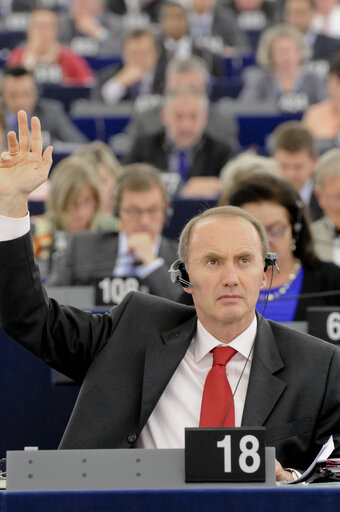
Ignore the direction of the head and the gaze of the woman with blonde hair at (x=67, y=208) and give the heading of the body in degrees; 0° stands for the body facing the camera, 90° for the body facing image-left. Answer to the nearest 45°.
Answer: approximately 315°

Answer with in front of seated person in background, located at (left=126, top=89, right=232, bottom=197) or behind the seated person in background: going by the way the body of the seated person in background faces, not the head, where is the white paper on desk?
in front

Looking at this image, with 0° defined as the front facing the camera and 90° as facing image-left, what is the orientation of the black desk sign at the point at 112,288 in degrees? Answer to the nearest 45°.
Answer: approximately 0°

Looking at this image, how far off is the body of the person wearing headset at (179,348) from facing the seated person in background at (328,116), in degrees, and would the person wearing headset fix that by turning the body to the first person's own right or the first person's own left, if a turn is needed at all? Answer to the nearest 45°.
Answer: approximately 180°

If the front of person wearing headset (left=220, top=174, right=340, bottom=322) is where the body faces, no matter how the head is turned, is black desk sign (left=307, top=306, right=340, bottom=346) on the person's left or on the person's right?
on the person's left

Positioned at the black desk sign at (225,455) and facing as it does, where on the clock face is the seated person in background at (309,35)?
The seated person in background is roughly at 6 o'clock from the black desk sign.

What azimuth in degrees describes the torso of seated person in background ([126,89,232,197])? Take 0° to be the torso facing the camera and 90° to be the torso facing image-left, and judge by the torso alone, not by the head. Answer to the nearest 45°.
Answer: approximately 0°

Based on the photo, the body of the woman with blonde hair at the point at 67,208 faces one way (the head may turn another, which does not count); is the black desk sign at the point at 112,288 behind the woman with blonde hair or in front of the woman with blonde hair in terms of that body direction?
in front

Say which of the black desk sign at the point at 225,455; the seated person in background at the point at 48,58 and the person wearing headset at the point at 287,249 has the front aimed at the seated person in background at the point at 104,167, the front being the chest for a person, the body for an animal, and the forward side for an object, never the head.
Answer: the seated person in background at the point at 48,58
